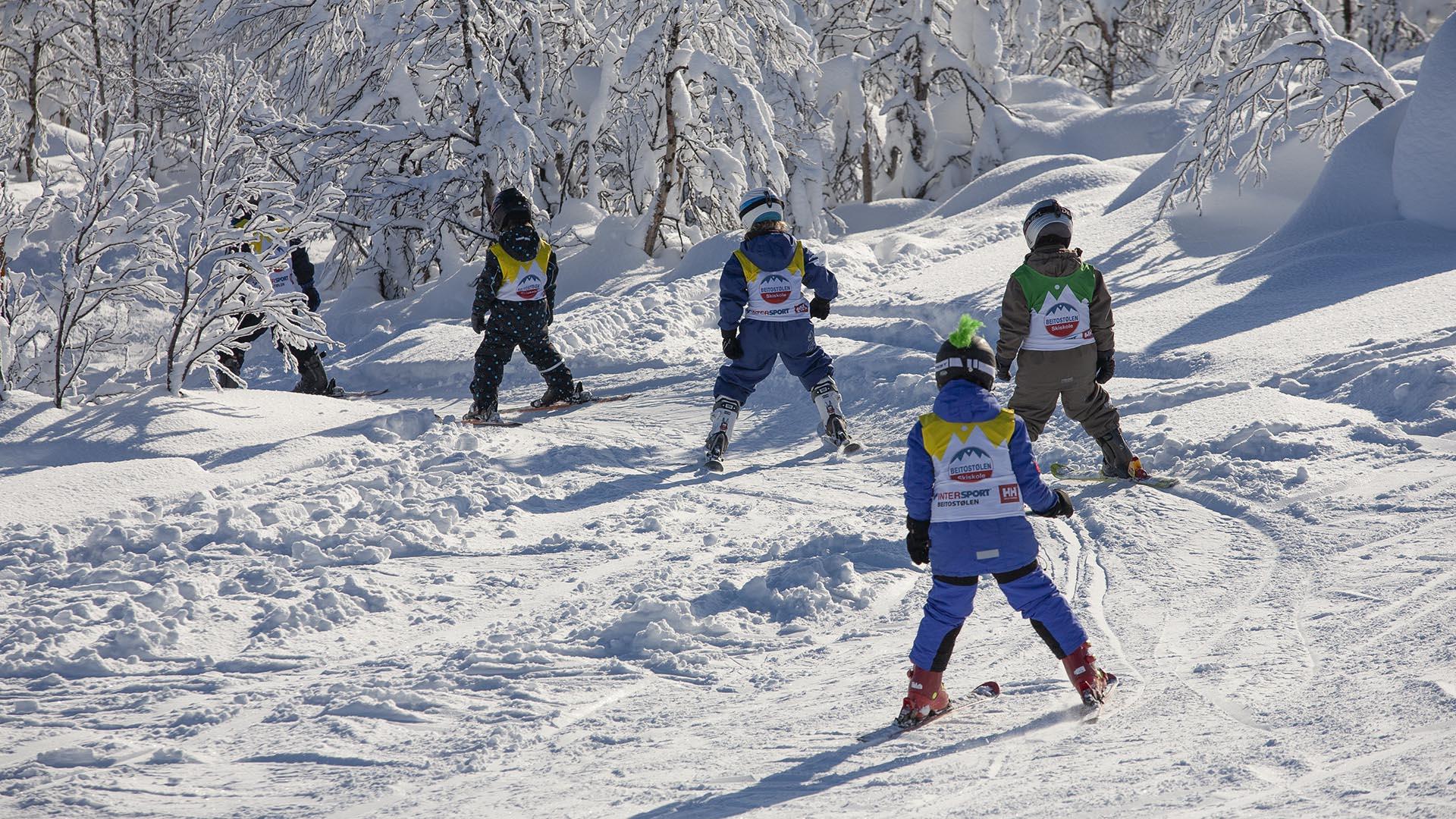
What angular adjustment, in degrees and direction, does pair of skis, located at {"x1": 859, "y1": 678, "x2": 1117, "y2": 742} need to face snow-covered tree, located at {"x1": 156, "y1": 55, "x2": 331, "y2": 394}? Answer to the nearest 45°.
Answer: approximately 90° to its left

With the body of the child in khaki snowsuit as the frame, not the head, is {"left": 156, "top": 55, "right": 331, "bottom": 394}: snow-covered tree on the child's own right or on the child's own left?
on the child's own left

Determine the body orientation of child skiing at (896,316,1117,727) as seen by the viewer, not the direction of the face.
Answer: away from the camera

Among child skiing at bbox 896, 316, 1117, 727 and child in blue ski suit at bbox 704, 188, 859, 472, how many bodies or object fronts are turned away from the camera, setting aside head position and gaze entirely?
2

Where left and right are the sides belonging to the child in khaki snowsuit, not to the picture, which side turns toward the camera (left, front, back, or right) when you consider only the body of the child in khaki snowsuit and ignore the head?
back

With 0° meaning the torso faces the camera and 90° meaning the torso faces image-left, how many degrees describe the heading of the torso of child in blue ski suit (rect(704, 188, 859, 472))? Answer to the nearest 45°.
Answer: approximately 180°

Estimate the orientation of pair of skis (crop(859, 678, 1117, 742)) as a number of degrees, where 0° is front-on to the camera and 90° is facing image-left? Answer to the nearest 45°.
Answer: approximately 225°
